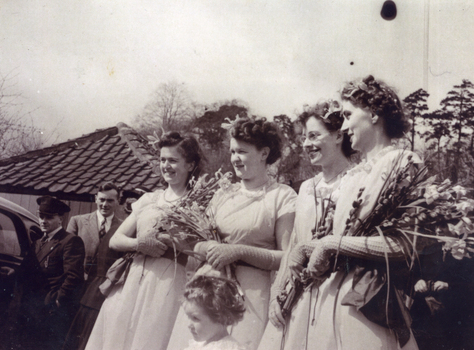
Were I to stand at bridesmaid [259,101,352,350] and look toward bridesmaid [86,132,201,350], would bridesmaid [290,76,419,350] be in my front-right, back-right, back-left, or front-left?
back-left

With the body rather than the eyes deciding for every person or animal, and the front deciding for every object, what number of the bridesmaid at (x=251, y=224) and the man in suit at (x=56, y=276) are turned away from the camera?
0

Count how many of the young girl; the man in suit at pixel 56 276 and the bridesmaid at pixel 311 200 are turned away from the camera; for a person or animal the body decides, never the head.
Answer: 0

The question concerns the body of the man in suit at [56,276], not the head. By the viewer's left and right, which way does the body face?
facing the viewer and to the left of the viewer

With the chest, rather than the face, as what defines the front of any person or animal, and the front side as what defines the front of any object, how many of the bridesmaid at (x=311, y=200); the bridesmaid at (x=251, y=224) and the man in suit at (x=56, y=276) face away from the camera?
0

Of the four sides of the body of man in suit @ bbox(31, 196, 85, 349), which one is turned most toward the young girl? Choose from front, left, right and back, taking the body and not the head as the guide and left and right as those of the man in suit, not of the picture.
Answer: left

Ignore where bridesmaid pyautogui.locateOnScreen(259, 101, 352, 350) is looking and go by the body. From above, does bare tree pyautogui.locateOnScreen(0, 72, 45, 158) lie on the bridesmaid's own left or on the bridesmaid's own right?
on the bridesmaid's own right
